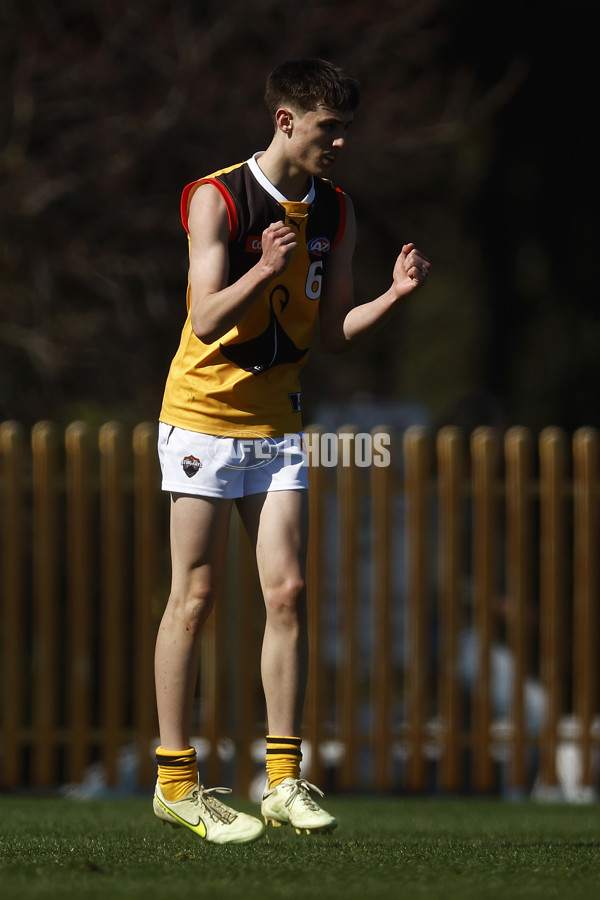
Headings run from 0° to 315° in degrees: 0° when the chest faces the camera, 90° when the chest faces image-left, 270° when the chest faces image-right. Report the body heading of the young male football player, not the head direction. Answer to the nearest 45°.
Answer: approximately 315°

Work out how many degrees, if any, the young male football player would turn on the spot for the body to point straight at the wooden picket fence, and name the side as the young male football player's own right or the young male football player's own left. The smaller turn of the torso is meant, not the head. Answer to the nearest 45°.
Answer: approximately 135° to the young male football player's own left
